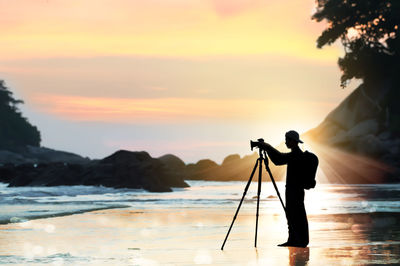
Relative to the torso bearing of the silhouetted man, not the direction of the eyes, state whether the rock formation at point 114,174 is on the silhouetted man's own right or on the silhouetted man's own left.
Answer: on the silhouetted man's own right

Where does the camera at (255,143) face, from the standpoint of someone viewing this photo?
facing to the left of the viewer

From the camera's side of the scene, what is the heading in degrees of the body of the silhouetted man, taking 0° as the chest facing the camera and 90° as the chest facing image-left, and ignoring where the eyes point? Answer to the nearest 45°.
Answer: approximately 90°

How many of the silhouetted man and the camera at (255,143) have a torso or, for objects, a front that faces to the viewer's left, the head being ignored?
2

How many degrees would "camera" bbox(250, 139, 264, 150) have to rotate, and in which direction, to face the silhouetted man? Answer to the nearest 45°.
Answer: approximately 135° to its right

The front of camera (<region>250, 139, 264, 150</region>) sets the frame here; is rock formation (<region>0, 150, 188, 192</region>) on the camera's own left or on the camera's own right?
on the camera's own right
